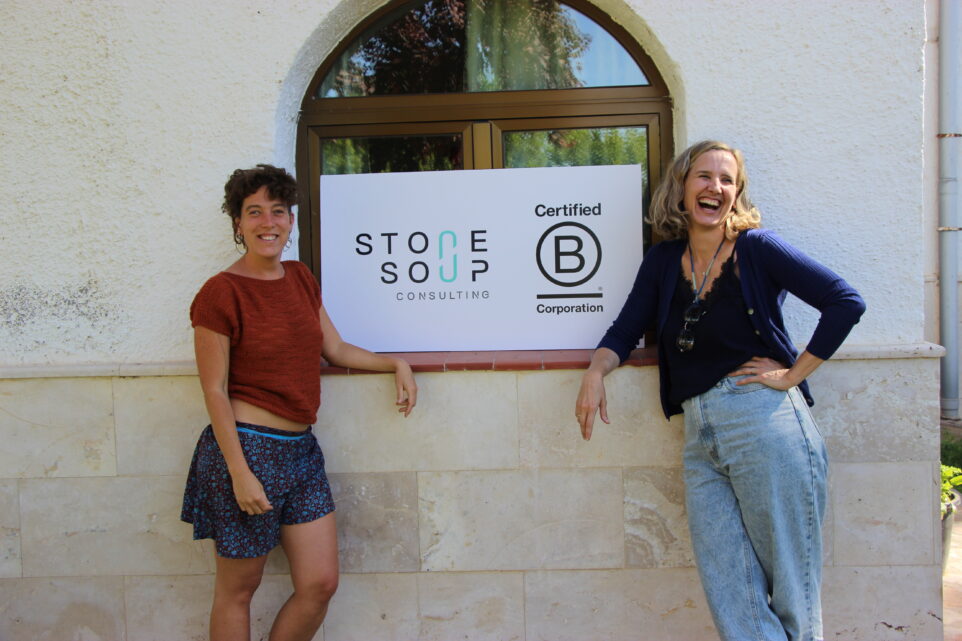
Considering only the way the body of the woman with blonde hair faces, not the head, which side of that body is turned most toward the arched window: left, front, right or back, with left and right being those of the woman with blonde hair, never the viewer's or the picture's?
right

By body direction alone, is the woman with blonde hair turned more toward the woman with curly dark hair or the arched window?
the woman with curly dark hair

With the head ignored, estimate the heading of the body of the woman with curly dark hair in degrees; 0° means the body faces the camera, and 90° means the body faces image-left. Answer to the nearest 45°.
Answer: approximately 315°

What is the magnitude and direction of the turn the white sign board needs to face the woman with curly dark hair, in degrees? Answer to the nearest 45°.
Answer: approximately 45° to its right

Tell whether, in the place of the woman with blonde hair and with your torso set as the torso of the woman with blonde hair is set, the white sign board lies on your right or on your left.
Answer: on your right

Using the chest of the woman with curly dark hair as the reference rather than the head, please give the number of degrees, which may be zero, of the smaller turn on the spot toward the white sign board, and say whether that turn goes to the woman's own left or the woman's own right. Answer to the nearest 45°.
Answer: approximately 90° to the woman's own left
